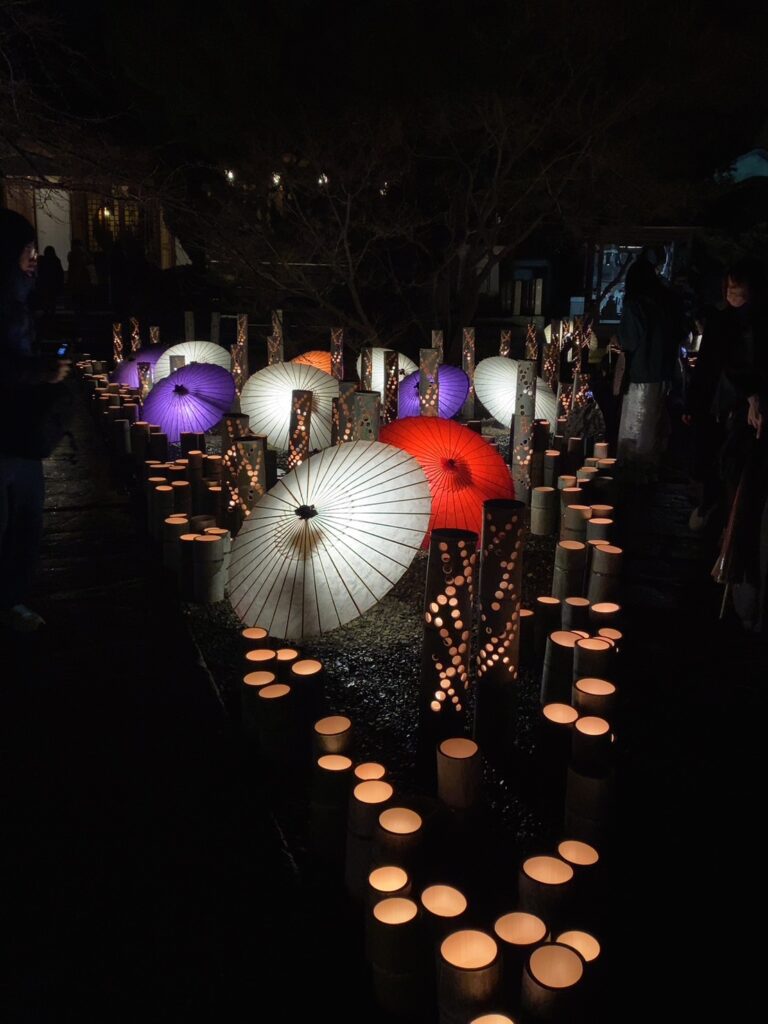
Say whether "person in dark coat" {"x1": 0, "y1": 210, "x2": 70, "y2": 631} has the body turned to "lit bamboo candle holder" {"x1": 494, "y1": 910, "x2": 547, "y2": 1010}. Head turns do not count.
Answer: no

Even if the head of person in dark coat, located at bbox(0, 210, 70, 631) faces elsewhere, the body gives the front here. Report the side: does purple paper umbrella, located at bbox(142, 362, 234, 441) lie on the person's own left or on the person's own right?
on the person's own left

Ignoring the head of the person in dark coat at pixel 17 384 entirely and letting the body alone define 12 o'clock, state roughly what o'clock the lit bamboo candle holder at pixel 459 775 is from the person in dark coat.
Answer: The lit bamboo candle holder is roughly at 2 o'clock from the person in dark coat.

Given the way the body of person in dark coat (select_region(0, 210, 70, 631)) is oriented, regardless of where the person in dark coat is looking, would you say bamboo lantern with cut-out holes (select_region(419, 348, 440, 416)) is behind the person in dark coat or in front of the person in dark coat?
in front

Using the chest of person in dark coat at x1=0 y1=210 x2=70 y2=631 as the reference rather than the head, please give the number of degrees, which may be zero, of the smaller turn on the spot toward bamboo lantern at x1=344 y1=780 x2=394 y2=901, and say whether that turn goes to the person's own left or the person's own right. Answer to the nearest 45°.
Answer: approximately 45° to the person's own right

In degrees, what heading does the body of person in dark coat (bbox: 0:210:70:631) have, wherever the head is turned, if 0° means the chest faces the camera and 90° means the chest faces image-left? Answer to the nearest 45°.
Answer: approximately 270°

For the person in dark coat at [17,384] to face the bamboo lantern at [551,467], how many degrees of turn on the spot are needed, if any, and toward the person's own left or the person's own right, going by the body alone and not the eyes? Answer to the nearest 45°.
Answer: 0° — they already face it

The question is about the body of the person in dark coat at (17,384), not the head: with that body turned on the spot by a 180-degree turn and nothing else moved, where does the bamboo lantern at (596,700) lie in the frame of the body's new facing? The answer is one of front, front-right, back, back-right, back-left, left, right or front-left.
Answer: back-left

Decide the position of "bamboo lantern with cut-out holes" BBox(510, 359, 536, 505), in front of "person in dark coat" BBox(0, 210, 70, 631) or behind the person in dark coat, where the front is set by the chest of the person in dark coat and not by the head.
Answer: in front

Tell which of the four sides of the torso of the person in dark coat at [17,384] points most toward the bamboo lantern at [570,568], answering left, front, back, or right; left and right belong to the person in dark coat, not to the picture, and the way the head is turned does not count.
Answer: front

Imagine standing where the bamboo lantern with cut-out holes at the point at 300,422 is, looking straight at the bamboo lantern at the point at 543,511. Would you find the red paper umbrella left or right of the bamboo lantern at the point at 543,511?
right

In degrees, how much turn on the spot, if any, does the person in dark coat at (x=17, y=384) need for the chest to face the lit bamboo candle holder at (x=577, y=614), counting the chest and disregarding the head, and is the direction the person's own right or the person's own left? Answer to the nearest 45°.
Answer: approximately 45° to the person's own right

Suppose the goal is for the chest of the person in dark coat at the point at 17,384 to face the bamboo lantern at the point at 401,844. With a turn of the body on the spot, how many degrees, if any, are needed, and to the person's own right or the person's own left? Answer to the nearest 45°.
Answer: approximately 45° to the person's own right

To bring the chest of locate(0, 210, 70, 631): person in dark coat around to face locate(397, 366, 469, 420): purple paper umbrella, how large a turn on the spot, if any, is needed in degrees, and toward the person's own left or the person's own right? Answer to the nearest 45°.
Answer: approximately 45° to the person's own left

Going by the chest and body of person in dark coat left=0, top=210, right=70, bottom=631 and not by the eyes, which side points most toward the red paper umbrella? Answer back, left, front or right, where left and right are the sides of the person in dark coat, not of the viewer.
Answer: front

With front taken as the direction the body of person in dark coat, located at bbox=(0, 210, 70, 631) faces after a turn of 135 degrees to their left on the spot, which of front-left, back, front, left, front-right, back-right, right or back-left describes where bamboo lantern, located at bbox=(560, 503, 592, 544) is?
back-right
